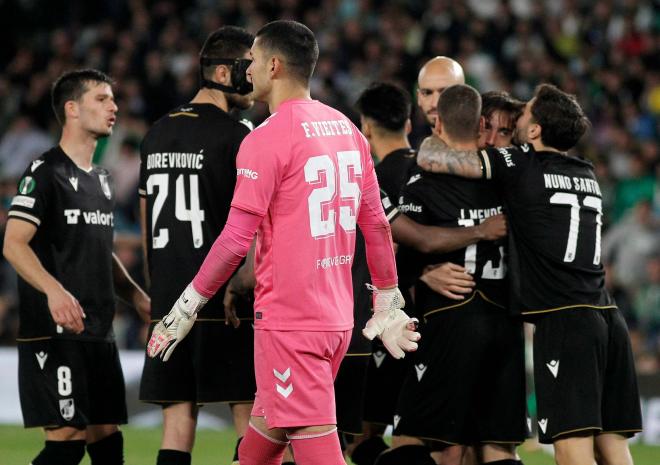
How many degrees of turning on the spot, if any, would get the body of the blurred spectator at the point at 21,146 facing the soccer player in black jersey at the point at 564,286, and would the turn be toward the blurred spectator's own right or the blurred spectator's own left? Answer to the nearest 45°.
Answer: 0° — they already face them

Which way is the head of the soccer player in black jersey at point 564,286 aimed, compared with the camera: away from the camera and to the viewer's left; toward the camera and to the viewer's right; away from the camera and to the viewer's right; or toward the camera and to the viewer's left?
away from the camera and to the viewer's left

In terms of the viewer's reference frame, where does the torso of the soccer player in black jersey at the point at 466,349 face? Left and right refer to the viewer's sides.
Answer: facing away from the viewer and to the left of the viewer

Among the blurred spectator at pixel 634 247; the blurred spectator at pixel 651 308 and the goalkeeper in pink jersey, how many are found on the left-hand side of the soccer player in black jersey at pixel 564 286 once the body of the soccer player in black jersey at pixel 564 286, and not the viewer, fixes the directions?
1

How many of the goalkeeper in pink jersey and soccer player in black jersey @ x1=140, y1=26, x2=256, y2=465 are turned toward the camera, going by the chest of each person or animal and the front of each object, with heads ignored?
0

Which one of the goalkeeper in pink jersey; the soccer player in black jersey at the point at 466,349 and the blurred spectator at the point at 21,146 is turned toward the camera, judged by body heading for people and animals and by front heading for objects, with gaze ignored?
the blurred spectator

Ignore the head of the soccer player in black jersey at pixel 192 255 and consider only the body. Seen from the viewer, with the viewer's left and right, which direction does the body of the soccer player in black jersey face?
facing away from the viewer and to the right of the viewer

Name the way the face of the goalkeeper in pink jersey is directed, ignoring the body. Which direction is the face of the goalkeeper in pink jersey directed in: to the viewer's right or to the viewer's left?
to the viewer's left

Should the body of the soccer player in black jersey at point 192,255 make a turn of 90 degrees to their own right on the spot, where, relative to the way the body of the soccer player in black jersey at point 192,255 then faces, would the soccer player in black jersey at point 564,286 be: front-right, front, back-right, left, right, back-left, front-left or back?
front-left

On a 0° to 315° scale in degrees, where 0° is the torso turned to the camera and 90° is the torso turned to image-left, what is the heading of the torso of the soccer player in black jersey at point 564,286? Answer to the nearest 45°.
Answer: approximately 135°

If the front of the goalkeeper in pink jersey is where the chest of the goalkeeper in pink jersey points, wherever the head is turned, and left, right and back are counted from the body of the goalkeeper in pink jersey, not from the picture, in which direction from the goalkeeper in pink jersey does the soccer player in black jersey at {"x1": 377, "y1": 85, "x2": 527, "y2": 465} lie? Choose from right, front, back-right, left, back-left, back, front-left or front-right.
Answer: right
